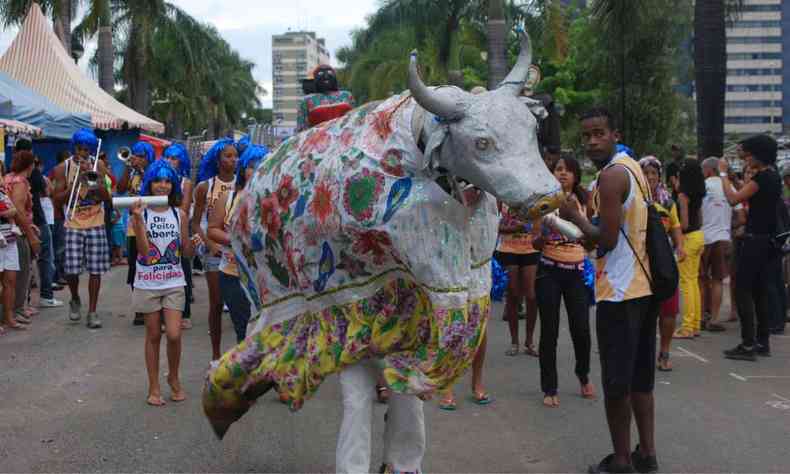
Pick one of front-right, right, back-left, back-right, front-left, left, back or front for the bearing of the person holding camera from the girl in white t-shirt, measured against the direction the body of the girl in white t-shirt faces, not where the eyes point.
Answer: left

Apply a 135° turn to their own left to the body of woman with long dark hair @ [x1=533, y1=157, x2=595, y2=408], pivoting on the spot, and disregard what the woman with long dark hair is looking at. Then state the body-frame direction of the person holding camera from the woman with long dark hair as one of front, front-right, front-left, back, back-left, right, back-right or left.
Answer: front

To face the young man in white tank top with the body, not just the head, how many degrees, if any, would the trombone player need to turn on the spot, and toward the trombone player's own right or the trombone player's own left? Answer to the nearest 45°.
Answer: approximately 45° to the trombone player's own left

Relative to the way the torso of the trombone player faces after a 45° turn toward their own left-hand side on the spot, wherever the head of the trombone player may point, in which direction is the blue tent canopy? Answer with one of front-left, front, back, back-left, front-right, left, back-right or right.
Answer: back-left

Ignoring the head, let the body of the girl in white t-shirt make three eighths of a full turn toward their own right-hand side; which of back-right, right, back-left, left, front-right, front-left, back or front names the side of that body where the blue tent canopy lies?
front-right

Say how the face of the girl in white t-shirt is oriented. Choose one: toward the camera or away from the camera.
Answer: toward the camera

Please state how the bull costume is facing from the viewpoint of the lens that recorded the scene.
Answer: facing the viewer and to the right of the viewer

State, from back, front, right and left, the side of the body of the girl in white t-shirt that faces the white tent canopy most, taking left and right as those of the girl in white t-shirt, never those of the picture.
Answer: back

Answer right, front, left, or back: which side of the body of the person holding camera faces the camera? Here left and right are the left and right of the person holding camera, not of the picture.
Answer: left

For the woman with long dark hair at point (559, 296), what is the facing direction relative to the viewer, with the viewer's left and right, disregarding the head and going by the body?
facing the viewer

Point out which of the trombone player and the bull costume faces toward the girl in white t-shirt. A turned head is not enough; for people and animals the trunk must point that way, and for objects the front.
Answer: the trombone player

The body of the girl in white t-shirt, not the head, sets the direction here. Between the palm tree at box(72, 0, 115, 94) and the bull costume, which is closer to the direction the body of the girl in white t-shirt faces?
the bull costume

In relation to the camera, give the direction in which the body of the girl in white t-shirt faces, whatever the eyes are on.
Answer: toward the camera

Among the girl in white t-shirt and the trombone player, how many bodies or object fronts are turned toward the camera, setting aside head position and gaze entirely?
2

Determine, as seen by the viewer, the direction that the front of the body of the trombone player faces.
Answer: toward the camera
